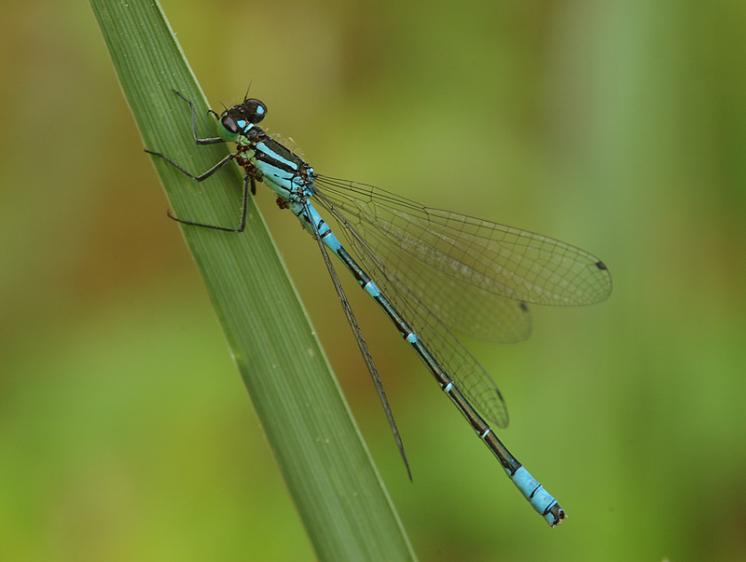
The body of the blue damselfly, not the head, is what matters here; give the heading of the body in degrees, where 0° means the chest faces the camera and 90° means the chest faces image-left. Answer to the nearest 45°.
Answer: approximately 90°
